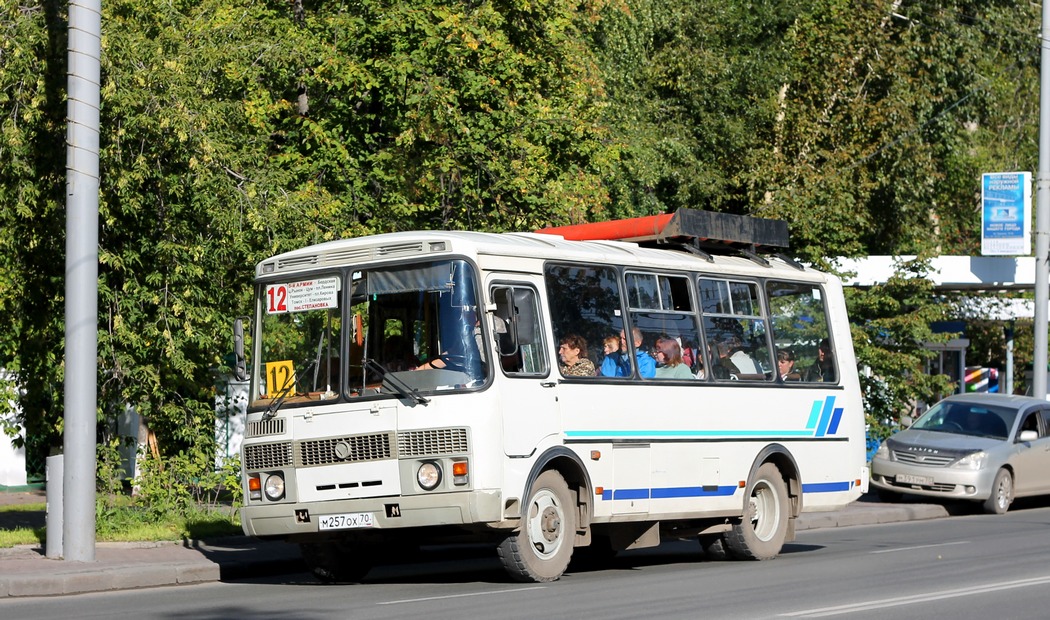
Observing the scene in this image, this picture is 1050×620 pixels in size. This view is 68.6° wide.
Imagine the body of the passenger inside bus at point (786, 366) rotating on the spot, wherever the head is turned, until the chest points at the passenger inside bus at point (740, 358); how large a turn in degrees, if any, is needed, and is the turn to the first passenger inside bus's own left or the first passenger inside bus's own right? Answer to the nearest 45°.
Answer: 0° — they already face them

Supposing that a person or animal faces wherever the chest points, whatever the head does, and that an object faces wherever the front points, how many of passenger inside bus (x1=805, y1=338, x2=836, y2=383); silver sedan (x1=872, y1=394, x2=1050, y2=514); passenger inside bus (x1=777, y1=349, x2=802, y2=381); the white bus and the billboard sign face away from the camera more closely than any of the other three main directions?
0

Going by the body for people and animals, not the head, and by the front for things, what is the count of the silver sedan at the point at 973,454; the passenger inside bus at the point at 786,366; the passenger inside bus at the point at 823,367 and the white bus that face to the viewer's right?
0

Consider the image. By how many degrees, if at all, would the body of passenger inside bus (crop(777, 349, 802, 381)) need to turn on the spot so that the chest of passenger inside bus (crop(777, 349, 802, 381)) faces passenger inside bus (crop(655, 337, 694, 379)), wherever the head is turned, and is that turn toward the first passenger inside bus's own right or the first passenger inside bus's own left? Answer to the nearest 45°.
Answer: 0° — they already face them

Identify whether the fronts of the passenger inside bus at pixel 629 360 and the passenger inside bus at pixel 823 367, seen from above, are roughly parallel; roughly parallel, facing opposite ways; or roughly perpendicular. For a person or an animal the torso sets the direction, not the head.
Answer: roughly parallel

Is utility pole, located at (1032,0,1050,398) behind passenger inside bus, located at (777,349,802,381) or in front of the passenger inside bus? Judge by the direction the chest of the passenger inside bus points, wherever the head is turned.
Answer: behind

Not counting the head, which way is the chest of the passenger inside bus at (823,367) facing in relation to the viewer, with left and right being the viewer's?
facing the viewer and to the left of the viewer

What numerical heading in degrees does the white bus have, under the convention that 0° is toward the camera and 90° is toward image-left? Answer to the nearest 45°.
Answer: approximately 45°

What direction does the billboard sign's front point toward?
toward the camera

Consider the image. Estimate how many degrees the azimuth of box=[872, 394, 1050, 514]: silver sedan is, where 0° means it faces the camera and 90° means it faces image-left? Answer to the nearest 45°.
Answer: approximately 45°

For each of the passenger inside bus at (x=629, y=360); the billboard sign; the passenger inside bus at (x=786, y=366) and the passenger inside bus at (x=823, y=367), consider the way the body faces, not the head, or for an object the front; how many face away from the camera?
0

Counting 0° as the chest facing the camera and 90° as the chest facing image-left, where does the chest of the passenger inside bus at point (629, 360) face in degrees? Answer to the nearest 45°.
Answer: approximately 45°

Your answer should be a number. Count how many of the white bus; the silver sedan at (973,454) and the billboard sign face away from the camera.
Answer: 0
